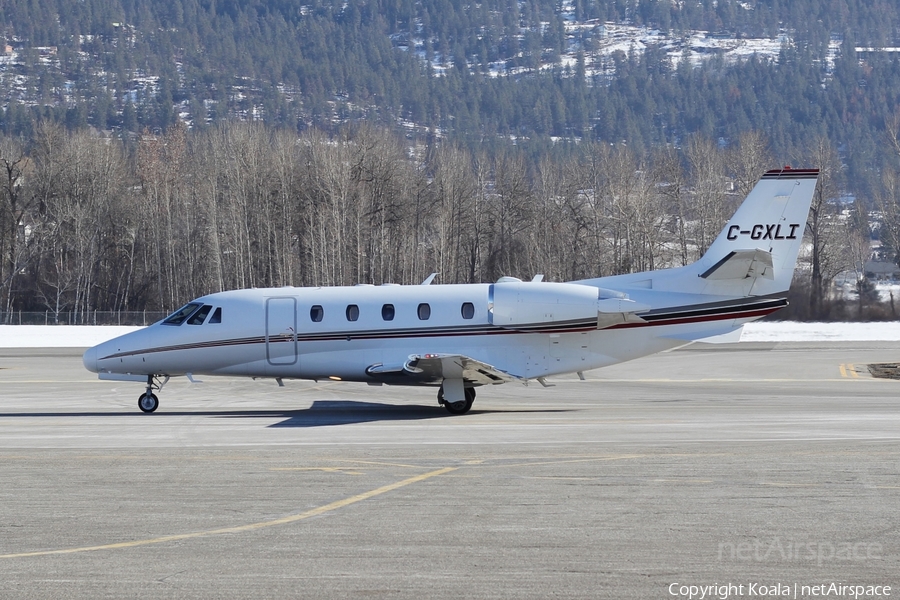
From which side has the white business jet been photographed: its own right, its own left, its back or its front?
left
